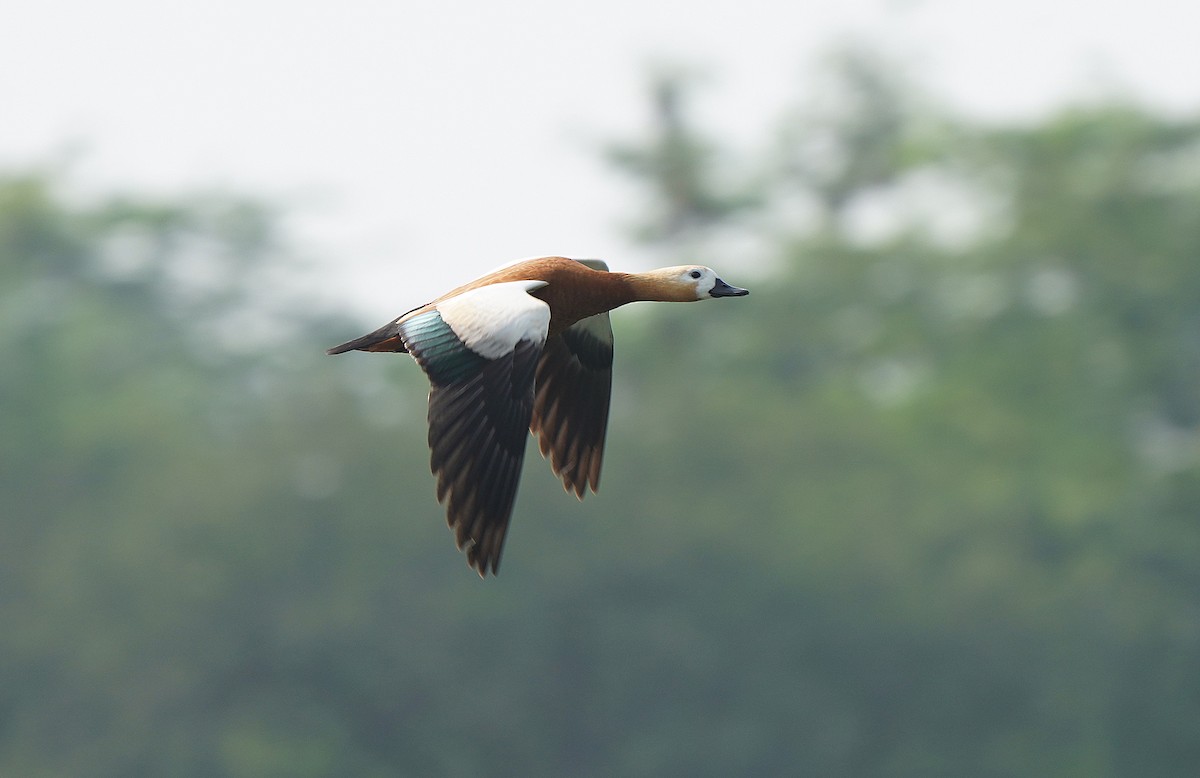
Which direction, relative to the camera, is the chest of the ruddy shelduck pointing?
to the viewer's right
